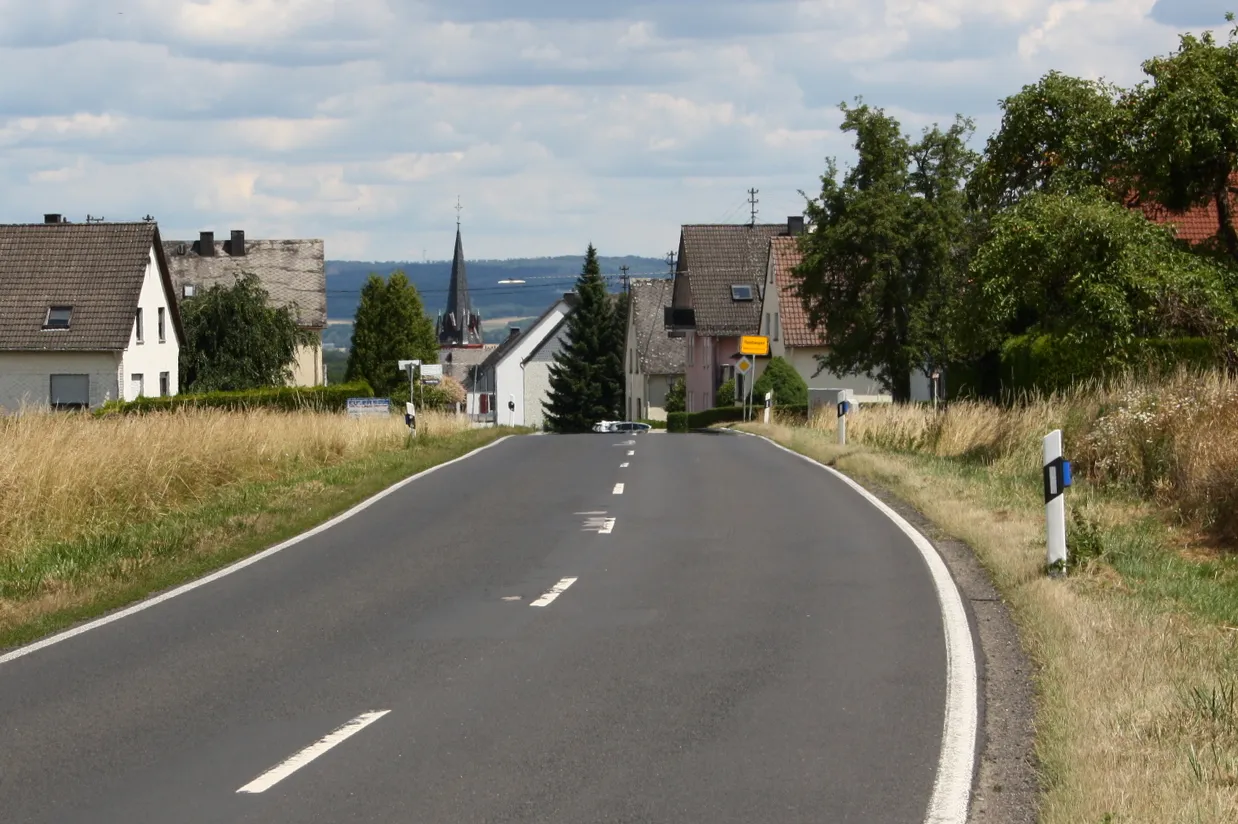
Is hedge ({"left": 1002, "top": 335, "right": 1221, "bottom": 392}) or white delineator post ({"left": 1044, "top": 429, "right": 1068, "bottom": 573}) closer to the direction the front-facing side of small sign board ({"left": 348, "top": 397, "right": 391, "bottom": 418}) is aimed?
the white delineator post

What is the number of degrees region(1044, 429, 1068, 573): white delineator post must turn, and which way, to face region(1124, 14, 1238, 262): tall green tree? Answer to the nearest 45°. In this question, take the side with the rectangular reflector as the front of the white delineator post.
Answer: approximately 180°

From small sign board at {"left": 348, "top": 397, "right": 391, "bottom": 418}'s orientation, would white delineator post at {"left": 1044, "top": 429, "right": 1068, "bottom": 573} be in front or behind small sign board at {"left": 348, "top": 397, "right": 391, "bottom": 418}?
in front

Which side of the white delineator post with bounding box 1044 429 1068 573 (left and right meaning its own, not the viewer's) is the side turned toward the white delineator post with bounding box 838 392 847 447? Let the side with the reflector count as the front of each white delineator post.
back

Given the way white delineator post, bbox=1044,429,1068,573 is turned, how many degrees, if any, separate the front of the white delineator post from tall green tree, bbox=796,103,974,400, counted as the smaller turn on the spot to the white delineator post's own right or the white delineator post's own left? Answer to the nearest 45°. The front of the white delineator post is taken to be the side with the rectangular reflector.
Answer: approximately 180°

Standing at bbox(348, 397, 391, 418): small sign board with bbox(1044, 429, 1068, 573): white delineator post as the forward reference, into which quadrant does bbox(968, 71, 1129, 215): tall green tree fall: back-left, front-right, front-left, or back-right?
front-left

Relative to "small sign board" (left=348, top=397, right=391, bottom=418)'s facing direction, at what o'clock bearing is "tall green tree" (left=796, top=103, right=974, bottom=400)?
The tall green tree is roughly at 8 o'clock from the small sign board.

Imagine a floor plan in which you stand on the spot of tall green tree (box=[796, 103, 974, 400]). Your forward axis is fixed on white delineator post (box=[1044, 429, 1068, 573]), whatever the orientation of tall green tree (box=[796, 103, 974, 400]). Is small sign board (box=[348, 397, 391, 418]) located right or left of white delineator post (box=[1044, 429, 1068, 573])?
right

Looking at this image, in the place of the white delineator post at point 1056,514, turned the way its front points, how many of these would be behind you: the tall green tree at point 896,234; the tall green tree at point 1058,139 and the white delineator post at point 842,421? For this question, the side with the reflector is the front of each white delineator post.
3

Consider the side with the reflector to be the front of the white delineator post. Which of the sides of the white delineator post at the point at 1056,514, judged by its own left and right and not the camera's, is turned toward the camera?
front

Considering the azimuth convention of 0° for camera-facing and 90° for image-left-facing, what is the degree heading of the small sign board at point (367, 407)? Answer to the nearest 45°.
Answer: approximately 0°

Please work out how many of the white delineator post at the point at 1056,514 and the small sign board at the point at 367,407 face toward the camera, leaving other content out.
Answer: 2

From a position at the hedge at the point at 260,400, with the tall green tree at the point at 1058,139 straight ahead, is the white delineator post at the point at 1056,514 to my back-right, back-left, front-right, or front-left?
front-right

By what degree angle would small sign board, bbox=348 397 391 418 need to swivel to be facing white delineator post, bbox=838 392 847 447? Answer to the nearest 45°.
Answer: approximately 45° to its left

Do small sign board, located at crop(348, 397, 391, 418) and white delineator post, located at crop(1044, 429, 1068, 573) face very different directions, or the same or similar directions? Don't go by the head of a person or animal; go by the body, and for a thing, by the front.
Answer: same or similar directions
